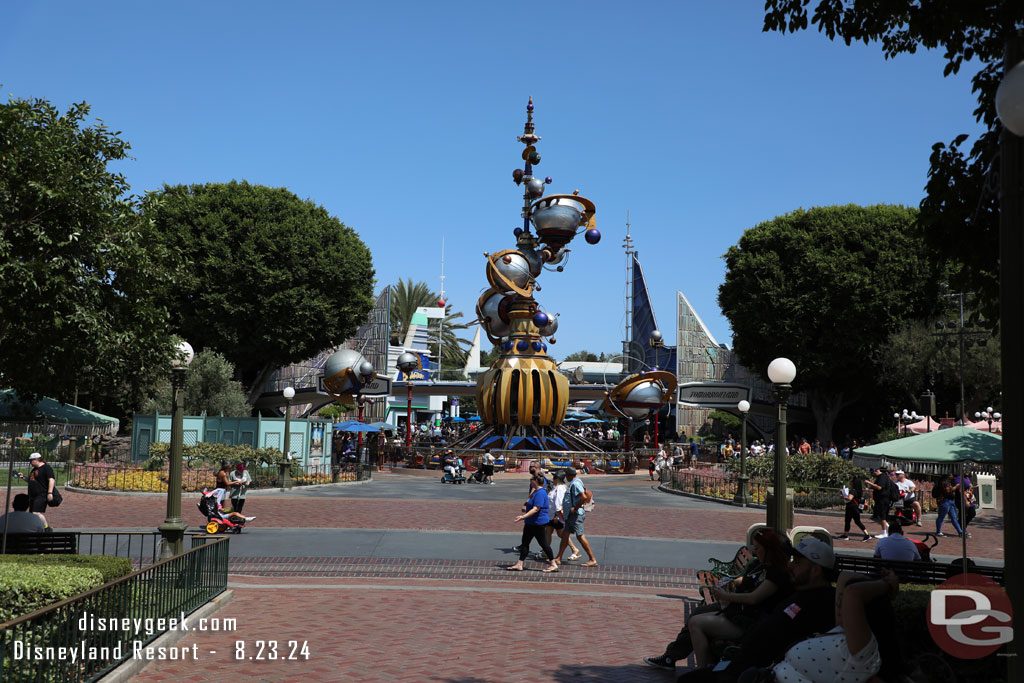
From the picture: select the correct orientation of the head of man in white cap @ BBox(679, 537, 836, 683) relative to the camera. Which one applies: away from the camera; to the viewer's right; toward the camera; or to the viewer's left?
to the viewer's left

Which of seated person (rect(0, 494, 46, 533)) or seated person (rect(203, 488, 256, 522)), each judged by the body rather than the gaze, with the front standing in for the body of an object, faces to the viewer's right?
seated person (rect(203, 488, 256, 522))

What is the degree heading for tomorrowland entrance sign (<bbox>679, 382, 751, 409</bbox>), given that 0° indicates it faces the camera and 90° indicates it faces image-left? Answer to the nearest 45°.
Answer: approximately 0°

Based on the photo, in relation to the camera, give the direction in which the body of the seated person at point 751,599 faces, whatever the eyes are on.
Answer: to the viewer's left

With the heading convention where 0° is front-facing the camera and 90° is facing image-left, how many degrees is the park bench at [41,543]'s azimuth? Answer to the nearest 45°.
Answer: approximately 180°

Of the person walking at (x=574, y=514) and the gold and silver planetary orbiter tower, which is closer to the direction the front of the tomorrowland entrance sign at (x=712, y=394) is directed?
the person walking

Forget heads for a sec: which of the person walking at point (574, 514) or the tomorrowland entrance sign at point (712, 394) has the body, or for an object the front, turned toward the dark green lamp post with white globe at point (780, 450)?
the tomorrowland entrance sign

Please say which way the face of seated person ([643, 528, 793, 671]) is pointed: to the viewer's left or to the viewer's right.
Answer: to the viewer's left

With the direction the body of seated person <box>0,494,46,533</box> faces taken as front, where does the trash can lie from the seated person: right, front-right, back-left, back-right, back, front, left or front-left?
right

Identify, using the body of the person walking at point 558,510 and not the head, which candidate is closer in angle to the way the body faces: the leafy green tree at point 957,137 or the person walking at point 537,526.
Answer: the person walking

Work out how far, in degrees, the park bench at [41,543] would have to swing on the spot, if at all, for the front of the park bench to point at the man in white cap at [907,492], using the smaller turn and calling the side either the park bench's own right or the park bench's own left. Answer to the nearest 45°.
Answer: approximately 90° to the park bench's own right

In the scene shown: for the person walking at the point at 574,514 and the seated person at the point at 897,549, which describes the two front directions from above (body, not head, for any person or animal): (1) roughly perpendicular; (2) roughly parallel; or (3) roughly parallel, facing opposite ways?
roughly perpendicular
